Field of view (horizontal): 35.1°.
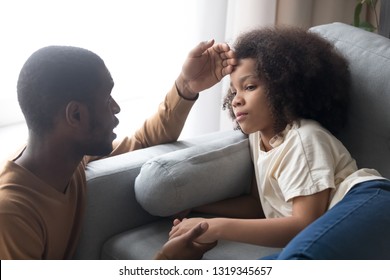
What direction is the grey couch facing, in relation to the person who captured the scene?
facing the viewer and to the left of the viewer

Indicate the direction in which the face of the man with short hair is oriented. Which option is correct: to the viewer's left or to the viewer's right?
to the viewer's right

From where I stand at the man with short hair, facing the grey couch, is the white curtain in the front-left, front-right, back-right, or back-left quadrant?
front-left

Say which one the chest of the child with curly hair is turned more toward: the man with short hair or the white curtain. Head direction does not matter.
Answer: the man with short hair

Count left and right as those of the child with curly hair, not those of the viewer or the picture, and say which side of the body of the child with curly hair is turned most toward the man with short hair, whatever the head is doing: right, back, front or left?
front

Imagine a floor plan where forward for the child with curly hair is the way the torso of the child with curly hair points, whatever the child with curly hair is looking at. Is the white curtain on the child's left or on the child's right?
on the child's right
